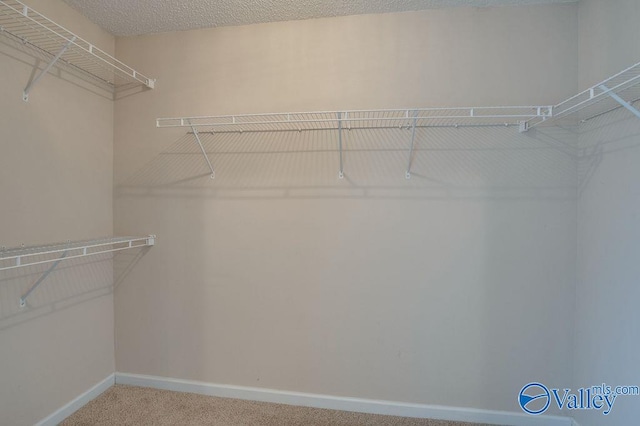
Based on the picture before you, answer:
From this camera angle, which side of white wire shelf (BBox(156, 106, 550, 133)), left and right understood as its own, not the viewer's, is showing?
front

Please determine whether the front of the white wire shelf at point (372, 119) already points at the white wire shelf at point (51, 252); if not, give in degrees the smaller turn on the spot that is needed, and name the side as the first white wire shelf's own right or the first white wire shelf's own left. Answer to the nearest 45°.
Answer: approximately 90° to the first white wire shelf's own right

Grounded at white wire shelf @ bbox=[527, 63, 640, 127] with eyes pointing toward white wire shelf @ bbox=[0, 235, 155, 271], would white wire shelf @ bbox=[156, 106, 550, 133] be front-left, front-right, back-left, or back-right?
front-right

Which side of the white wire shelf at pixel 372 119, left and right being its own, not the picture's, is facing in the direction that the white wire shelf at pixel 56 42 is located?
right

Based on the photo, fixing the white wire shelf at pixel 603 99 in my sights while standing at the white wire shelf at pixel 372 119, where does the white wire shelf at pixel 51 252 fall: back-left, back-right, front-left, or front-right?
back-right

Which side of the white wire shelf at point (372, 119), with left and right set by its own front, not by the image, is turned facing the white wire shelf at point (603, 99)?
left
